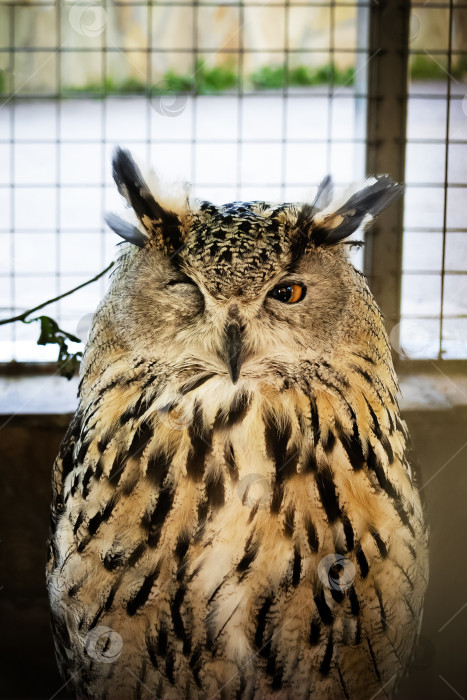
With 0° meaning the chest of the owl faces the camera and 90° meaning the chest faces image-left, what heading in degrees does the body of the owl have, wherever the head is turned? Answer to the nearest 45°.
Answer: approximately 0°
